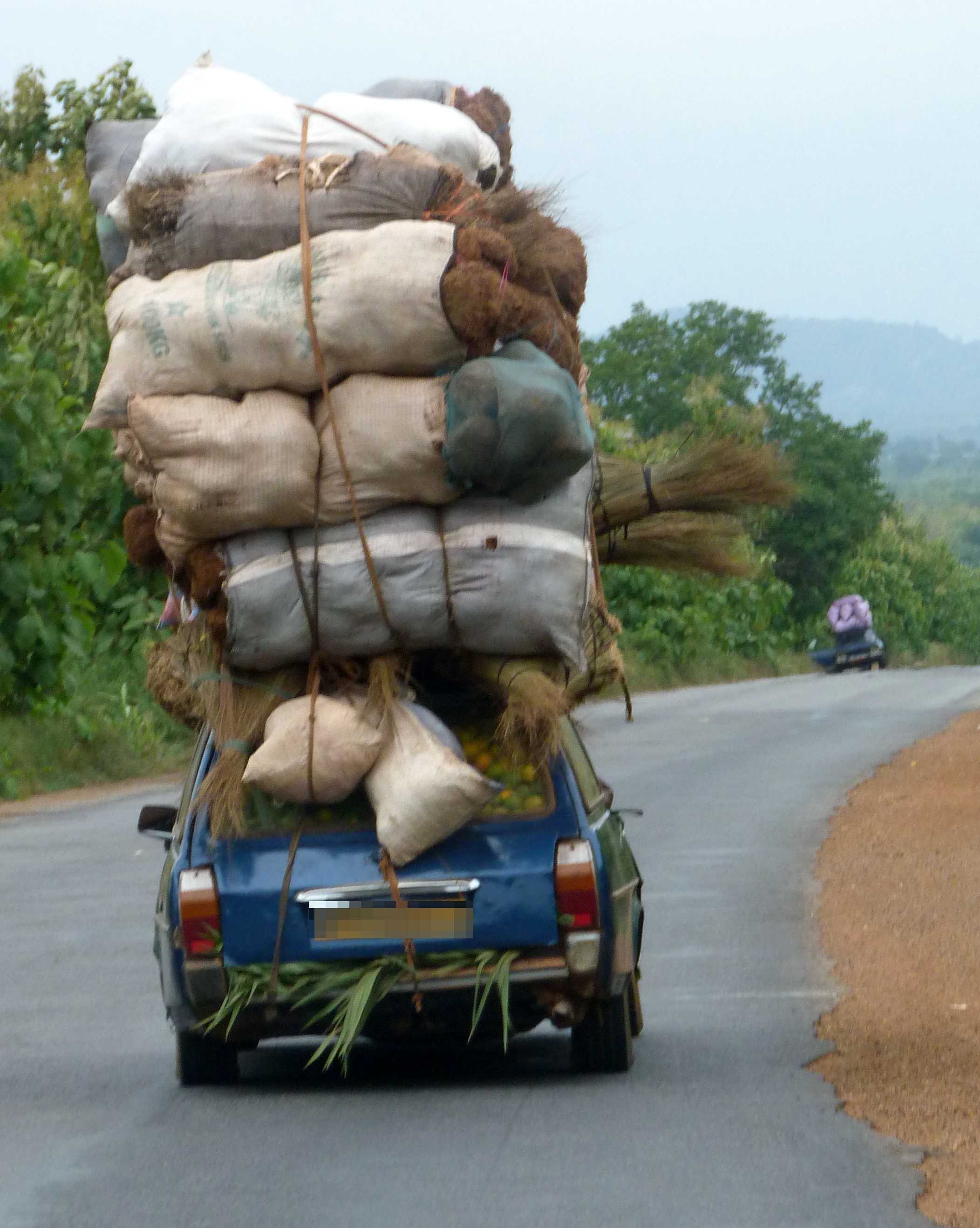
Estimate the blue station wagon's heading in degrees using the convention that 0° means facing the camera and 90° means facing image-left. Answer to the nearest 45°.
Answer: approximately 180°
